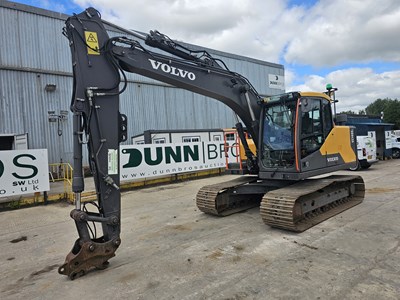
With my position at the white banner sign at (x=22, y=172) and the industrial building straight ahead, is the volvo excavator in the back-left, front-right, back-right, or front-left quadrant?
back-right

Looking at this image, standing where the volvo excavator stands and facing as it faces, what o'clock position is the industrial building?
The industrial building is roughly at 3 o'clock from the volvo excavator.

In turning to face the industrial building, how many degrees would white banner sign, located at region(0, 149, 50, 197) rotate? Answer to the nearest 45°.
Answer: approximately 135° to its left

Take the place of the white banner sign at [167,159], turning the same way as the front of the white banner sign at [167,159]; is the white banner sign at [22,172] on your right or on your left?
on your right

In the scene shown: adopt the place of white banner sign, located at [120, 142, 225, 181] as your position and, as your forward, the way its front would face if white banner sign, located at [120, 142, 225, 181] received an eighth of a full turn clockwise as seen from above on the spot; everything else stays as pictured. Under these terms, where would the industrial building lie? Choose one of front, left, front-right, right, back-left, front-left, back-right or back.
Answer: back-right

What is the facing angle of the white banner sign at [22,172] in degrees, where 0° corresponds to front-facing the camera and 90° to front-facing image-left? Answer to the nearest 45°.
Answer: approximately 315°

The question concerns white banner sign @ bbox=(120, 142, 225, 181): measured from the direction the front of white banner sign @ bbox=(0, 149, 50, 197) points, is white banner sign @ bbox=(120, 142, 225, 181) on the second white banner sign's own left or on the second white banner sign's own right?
on the second white banner sign's own left

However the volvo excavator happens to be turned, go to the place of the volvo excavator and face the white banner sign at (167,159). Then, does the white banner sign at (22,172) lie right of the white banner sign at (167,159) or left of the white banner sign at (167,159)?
left

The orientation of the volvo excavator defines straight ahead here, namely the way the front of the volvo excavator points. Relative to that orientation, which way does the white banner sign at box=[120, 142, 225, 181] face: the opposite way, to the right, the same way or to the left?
to the left
